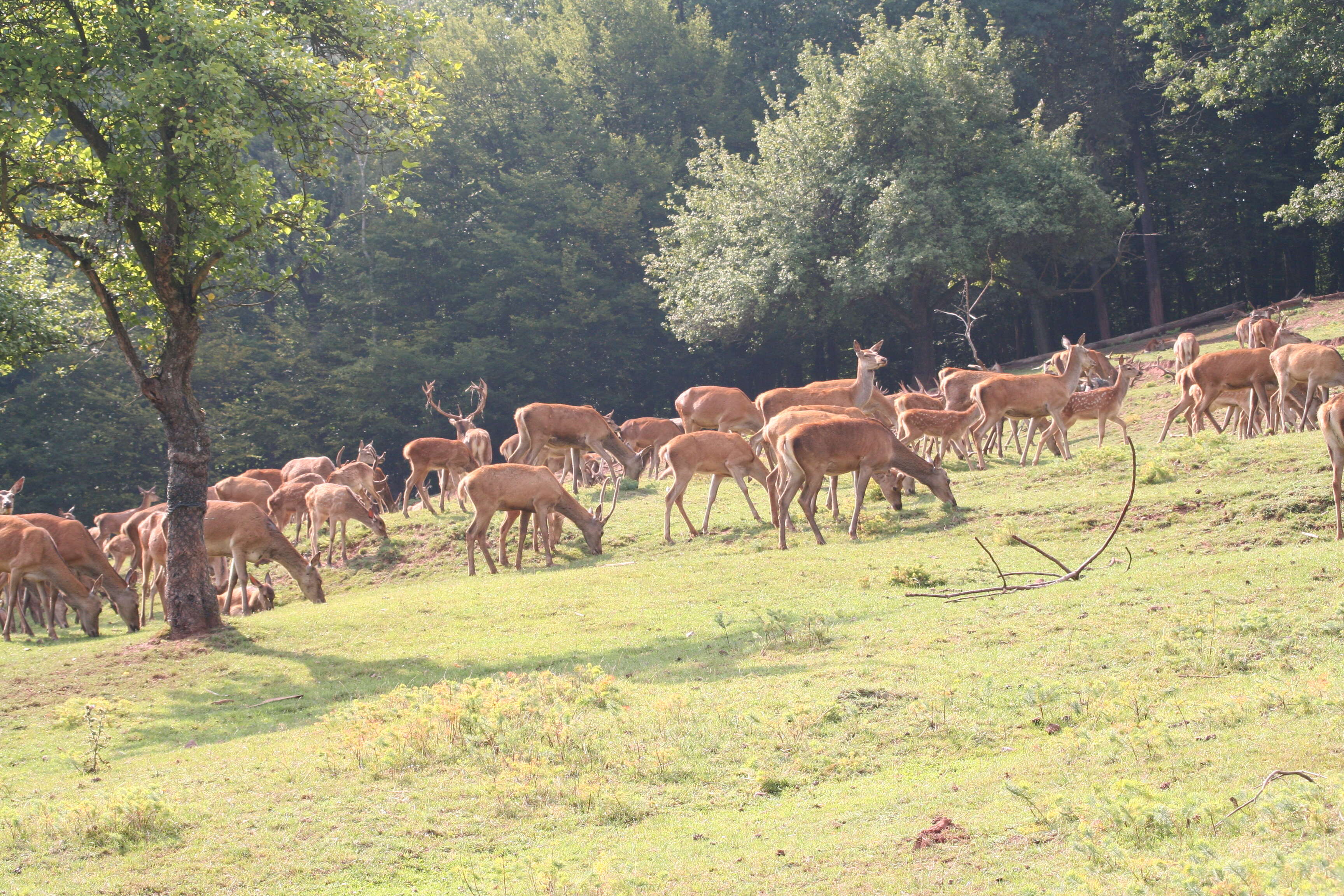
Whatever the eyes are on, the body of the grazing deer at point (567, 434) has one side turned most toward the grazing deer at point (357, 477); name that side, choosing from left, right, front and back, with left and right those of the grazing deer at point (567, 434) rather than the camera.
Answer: back

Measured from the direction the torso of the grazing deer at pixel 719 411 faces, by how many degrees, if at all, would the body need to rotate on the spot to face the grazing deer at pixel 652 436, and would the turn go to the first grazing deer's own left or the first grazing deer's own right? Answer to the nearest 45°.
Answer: approximately 135° to the first grazing deer's own left

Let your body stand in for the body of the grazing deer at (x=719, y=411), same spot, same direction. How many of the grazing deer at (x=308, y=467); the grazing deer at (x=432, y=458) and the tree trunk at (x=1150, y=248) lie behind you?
2

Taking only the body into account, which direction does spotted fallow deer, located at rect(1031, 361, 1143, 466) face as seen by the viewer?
to the viewer's right

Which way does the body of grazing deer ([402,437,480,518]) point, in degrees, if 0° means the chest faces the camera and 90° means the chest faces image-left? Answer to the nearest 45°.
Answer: approximately 270°

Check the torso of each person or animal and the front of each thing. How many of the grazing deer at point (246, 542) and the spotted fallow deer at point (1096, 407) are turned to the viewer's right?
2

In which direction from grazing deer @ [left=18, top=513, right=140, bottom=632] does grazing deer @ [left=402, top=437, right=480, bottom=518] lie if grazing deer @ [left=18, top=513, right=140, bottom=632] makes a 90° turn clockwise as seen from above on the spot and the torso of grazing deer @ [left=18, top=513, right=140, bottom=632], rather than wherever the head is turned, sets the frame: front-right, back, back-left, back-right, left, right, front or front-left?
back-left

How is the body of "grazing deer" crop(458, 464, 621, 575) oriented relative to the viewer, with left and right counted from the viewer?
facing to the right of the viewer

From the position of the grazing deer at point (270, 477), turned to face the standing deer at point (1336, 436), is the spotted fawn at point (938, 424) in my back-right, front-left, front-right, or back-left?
front-left

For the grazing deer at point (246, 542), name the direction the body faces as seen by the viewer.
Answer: to the viewer's right

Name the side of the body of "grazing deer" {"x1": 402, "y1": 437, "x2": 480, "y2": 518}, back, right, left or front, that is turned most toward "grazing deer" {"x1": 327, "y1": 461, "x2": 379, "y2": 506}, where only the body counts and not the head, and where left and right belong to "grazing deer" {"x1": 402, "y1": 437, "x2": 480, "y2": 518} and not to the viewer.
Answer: back

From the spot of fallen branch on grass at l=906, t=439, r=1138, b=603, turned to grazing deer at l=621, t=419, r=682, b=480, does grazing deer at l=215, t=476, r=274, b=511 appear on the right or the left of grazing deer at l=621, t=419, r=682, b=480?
left

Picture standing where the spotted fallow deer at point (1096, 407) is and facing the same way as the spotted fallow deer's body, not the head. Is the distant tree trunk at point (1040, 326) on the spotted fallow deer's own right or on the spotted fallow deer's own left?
on the spotted fallow deer's own left

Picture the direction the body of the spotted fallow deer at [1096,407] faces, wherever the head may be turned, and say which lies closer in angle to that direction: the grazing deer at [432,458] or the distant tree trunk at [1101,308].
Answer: the distant tree trunk
